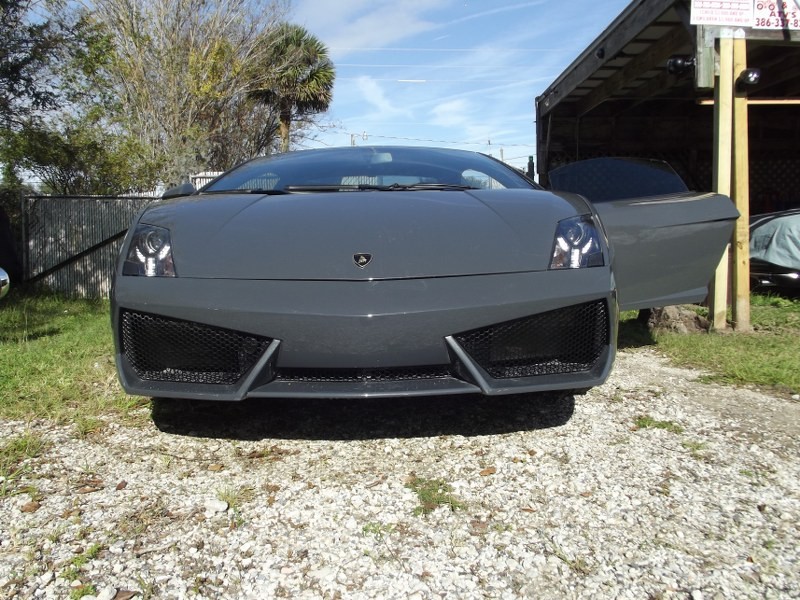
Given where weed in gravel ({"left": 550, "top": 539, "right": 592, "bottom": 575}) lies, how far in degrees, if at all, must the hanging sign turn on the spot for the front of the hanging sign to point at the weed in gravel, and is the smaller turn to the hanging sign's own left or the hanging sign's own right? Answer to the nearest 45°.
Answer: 0° — it already faces it

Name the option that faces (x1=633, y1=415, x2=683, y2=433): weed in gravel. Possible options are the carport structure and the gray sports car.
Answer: the carport structure

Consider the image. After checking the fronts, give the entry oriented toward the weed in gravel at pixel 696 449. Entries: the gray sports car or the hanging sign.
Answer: the hanging sign

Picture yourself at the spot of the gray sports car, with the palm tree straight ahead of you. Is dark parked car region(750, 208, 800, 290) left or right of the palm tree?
right

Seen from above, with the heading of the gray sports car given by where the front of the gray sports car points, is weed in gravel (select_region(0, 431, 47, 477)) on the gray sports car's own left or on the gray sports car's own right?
on the gray sports car's own right

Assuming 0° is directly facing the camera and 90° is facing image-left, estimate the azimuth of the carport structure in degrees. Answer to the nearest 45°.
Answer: approximately 0°

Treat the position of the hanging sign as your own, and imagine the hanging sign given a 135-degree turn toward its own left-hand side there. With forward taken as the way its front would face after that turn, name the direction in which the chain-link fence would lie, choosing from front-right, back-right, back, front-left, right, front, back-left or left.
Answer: back-left

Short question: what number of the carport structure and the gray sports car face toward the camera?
2

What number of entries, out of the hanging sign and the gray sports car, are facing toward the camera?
2
